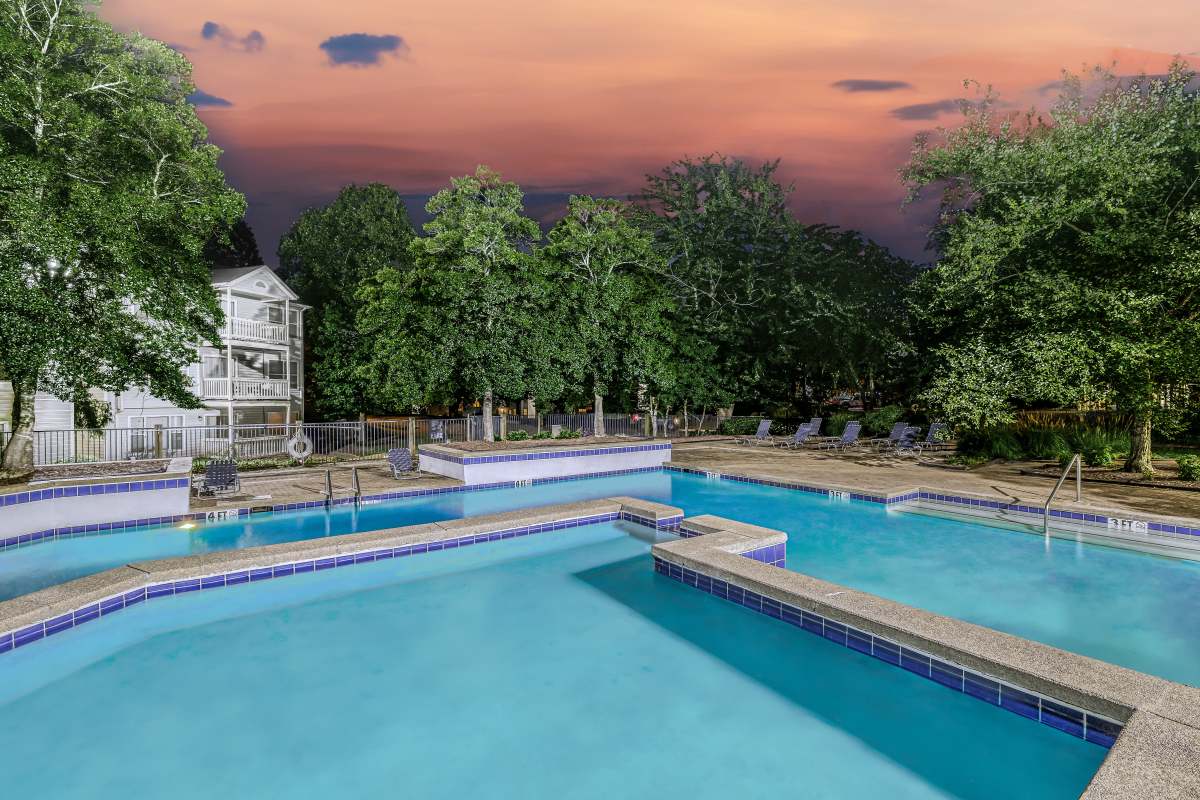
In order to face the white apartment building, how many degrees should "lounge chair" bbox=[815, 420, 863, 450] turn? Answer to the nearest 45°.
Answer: approximately 45° to its right

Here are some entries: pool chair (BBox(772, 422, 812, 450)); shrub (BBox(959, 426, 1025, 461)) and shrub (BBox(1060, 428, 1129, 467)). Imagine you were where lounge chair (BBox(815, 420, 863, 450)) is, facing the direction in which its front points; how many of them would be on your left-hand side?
2

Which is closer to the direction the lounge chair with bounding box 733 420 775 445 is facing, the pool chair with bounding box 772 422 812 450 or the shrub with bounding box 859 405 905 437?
the pool chair

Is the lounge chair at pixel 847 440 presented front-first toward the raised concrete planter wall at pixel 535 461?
yes

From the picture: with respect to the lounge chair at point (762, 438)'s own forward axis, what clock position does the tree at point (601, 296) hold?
The tree is roughly at 12 o'clock from the lounge chair.

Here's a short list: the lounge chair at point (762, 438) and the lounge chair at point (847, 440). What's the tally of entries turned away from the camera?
0

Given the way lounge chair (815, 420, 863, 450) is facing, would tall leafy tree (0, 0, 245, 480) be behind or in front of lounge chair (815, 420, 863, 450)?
in front

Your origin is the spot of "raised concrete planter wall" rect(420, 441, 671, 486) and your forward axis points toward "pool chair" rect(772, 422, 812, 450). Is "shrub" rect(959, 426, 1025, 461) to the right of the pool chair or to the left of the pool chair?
right

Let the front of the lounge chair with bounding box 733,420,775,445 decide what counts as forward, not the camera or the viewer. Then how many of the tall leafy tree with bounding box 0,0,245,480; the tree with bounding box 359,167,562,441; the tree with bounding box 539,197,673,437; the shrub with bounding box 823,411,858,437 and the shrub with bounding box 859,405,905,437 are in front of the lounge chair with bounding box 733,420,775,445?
3

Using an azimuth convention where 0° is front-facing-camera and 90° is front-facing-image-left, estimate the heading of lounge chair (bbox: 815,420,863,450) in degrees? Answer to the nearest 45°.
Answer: approximately 45°

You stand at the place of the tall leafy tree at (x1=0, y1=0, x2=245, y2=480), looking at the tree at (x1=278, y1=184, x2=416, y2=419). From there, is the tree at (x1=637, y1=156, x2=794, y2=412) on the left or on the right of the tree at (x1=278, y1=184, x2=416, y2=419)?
right

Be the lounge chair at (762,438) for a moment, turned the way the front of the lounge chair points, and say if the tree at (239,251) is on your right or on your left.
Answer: on your right

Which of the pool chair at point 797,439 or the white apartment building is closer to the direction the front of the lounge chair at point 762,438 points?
the white apartment building
